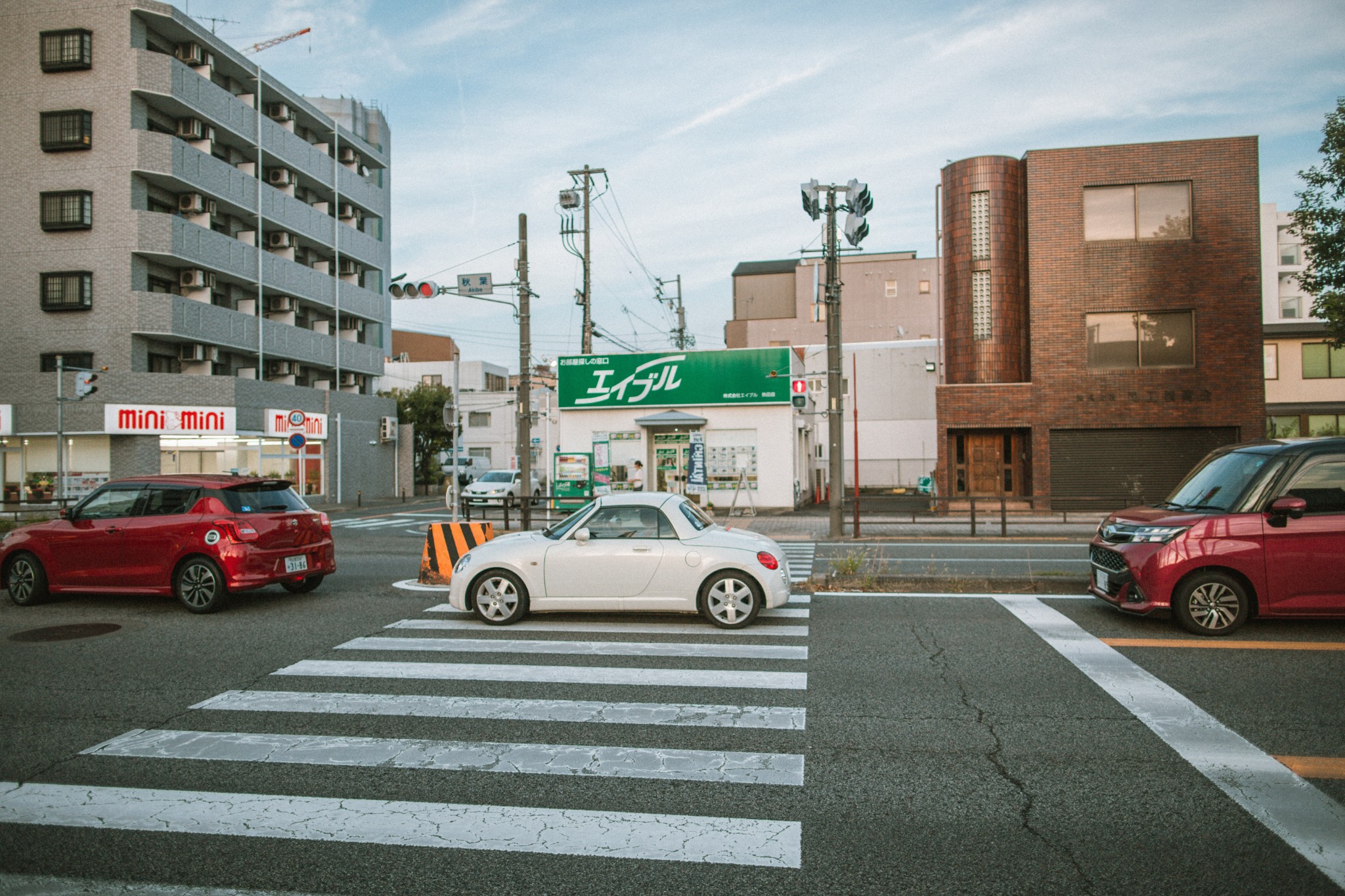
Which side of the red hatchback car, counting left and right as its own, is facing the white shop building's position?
right

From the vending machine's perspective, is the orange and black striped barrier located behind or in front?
in front

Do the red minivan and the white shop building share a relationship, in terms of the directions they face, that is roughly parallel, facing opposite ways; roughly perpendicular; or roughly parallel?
roughly perpendicular

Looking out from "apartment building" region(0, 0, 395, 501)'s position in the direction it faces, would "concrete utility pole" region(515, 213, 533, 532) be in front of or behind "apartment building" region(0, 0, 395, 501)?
in front

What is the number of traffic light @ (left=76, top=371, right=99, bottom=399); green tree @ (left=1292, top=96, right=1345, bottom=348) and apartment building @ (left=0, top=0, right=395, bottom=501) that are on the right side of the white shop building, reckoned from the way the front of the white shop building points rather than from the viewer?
2

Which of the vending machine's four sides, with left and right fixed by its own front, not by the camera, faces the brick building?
left

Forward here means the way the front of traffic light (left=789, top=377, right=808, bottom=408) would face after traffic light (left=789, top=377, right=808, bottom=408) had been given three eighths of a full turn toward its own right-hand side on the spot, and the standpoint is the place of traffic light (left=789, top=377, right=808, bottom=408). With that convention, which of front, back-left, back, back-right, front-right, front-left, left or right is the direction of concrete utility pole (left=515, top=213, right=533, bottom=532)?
front-left

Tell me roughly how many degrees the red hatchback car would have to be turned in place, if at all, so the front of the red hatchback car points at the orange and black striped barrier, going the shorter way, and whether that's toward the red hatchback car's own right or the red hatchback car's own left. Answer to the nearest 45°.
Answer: approximately 135° to the red hatchback car's own right

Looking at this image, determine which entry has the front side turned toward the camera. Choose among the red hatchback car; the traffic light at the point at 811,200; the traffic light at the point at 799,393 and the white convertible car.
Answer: the traffic light at the point at 799,393
